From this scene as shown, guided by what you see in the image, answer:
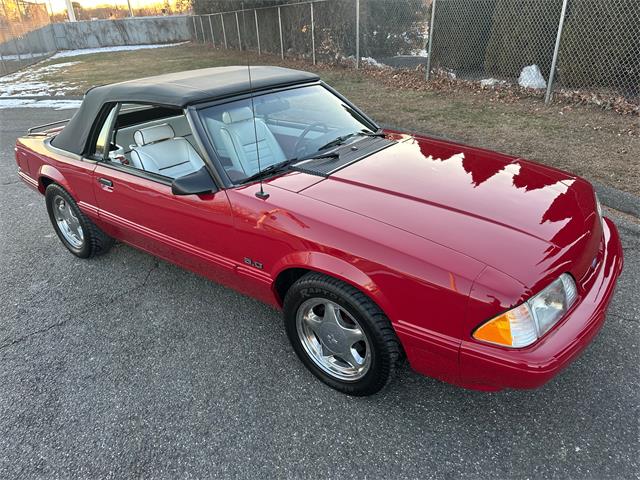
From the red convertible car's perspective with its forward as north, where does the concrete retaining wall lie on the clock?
The concrete retaining wall is roughly at 7 o'clock from the red convertible car.

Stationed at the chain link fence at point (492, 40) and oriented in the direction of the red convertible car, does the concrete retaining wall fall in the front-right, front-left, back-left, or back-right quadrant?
back-right

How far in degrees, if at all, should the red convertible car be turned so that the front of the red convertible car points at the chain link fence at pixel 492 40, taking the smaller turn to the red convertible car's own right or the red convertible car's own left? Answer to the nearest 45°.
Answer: approximately 90° to the red convertible car's own left

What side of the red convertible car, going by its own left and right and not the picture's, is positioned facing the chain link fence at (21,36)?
back
